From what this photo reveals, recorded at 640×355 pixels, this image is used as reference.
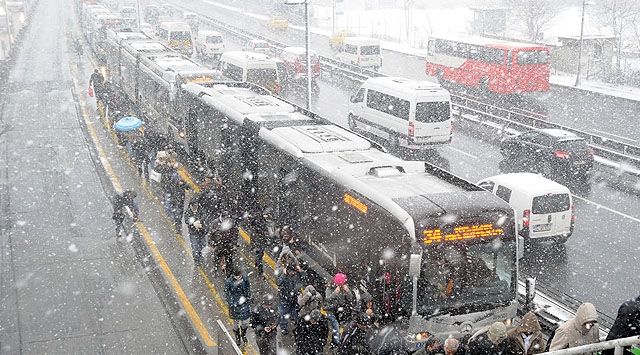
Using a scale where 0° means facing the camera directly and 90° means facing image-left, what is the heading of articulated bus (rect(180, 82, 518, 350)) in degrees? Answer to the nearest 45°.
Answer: approximately 315°

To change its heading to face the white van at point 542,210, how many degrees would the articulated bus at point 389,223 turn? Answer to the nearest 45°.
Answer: approximately 90° to its left

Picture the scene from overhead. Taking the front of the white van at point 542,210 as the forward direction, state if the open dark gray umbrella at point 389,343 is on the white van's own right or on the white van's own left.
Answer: on the white van's own left

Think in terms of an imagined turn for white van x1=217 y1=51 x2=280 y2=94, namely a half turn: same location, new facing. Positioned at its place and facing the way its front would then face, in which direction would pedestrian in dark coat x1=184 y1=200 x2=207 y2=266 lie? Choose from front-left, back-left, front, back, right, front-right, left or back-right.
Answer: front-right

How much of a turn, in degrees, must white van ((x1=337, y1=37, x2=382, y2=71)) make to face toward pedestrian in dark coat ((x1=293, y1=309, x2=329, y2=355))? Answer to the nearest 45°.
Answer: approximately 135° to its left

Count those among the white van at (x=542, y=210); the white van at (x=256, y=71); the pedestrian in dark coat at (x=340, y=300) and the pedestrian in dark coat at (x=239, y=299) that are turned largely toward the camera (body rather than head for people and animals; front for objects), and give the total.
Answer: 2

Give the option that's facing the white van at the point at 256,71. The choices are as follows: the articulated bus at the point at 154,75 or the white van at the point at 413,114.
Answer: the white van at the point at 413,114

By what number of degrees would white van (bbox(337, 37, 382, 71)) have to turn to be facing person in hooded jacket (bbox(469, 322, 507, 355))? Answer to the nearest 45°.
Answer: approximately 135° to its left
